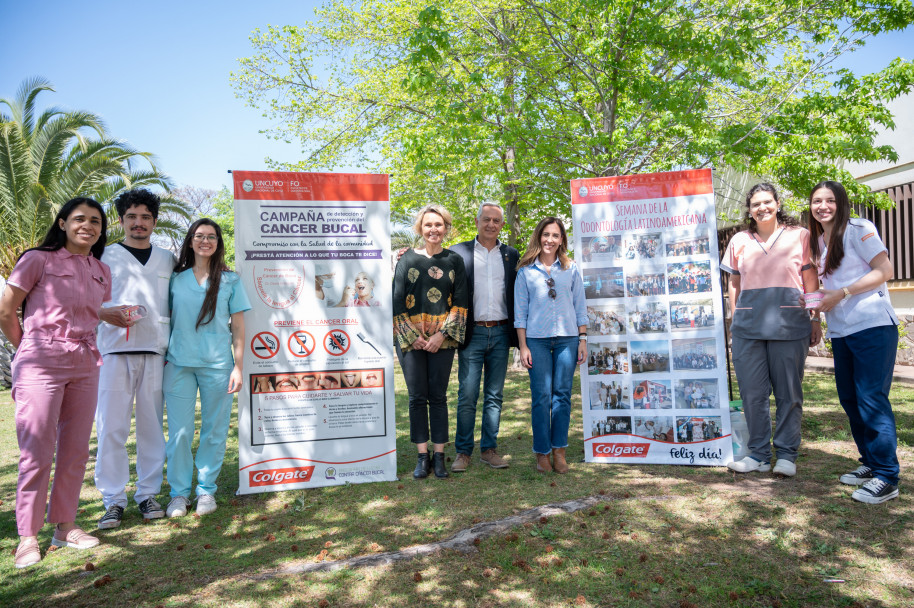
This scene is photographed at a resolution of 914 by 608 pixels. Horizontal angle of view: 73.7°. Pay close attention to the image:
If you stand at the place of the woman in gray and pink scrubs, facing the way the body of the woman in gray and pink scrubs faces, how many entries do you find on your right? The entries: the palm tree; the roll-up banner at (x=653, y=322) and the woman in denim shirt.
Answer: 3

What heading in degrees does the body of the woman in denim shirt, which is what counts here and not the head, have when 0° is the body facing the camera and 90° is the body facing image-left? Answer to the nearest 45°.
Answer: approximately 0°

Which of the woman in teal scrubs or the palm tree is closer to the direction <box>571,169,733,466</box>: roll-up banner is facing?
the woman in teal scrubs

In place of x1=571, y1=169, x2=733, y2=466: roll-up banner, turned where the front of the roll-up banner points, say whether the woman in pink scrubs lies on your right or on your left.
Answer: on your right

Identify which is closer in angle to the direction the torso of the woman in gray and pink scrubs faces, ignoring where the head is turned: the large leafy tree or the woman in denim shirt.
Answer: the woman in denim shirt

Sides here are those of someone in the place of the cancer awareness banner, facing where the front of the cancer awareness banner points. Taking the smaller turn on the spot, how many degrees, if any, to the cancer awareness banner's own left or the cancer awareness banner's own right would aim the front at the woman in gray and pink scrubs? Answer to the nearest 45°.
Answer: approximately 90° to the cancer awareness banner's own left

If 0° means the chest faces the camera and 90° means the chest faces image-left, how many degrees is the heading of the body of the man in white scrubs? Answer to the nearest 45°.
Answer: approximately 0°

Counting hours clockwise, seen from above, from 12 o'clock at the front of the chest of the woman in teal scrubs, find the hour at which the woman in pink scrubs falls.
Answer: The woman in pink scrubs is roughly at 2 o'clock from the woman in teal scrubs.
